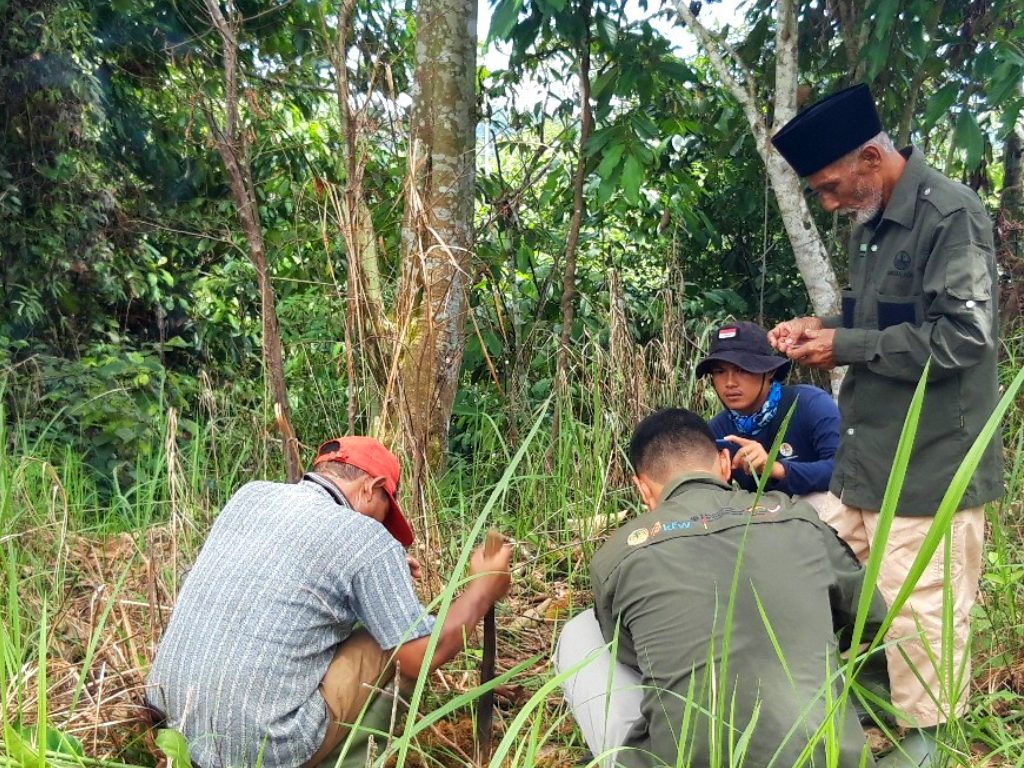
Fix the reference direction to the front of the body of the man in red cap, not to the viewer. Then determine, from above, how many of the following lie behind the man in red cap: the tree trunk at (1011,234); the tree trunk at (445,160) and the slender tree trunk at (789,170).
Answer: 0

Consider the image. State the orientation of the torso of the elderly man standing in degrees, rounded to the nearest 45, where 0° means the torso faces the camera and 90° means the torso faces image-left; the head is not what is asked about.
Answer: approximately 45°

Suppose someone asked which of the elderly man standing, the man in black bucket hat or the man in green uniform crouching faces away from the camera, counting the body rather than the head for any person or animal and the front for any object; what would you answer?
the man in green uniform crouching

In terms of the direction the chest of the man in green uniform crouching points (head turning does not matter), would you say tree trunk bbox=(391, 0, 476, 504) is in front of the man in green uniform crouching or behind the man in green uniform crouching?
in front

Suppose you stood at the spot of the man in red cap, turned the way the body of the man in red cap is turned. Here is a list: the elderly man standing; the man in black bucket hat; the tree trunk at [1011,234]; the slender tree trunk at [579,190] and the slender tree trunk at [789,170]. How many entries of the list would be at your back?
0

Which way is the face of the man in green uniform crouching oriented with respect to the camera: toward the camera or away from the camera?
away from the camera

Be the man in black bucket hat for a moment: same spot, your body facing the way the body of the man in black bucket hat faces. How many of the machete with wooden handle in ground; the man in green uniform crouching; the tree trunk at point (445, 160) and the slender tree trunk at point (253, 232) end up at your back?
0

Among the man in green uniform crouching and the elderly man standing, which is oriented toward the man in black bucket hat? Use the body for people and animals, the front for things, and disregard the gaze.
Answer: the man in green uniform crouching

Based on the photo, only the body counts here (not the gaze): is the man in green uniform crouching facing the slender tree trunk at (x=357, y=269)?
no

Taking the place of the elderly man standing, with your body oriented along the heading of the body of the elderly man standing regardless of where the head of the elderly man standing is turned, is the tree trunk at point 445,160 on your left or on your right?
on your right

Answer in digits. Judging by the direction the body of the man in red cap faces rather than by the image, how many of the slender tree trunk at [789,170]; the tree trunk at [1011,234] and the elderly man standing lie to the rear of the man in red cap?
0

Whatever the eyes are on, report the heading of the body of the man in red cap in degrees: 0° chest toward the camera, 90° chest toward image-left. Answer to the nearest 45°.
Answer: approximately 225°

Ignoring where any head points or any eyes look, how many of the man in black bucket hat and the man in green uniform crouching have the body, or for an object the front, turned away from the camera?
1

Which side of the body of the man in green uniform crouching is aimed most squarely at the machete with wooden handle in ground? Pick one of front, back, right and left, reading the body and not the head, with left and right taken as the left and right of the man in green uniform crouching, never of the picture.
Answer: left

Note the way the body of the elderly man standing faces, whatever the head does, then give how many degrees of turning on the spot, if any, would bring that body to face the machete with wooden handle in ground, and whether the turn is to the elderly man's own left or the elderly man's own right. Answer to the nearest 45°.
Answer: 0° — they already face it

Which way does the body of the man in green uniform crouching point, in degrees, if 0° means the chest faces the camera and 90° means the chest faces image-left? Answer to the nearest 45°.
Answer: approximately 180°

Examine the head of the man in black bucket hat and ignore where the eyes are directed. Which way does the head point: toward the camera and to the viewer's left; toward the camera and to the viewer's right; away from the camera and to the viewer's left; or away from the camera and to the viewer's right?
toward the camera and to the viewer's left

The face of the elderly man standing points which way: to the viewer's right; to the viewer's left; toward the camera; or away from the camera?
to the viewer's left

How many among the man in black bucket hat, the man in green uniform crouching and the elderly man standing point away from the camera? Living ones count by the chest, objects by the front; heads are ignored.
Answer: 1
